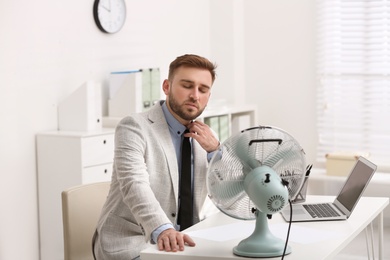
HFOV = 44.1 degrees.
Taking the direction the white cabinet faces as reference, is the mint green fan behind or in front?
in front

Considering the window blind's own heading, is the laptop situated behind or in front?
in front

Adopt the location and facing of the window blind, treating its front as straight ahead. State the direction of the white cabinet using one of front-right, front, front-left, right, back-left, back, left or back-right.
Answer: front-right

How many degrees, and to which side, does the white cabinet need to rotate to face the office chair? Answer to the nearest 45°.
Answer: approximately 45° to its right

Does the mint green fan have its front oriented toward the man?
yes

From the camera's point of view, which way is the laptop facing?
to the viewer's left

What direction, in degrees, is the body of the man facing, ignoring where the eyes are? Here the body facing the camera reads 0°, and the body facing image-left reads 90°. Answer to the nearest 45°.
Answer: approximately 315°

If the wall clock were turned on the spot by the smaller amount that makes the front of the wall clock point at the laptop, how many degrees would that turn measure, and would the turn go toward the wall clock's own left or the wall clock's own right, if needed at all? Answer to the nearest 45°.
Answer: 0° — it already faces it

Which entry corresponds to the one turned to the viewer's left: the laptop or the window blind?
the laptop

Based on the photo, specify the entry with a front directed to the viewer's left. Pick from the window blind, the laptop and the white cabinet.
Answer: the laptop
